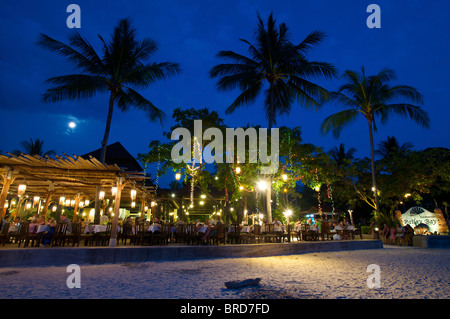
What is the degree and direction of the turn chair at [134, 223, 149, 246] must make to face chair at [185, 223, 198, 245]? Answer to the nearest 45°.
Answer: approximately 45° to its right

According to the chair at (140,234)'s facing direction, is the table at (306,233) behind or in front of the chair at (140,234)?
in front

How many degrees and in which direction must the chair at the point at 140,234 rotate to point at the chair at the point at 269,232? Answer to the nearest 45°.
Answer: approximately 45° to its right

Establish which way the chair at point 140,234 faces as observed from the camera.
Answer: facing away from the viewer and to the right of the viewer

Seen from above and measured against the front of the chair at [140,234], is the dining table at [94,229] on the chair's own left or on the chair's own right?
on the chair's own left
